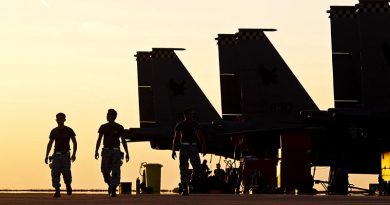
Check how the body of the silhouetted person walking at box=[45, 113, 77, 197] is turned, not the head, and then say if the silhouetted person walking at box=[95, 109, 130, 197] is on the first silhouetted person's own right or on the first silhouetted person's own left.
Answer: on the first silhouetted person's own left

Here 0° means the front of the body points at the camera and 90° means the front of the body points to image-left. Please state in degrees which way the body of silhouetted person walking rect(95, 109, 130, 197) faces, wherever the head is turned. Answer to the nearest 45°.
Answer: approximately 0°

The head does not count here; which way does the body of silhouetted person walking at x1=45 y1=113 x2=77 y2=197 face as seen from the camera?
toward the camera

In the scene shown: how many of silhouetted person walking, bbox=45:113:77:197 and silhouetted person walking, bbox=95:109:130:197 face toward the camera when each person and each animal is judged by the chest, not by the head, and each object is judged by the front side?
2
